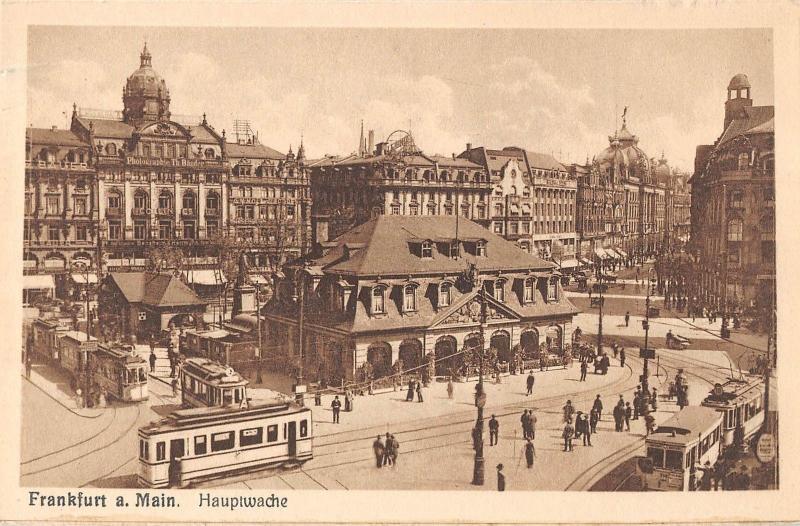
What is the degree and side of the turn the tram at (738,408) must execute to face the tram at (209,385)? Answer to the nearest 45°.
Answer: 0° — it already faces it

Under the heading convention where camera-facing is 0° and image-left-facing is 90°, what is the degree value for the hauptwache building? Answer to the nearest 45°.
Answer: approximately 315°

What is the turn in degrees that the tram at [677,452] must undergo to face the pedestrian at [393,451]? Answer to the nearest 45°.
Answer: approximately 45° to its right

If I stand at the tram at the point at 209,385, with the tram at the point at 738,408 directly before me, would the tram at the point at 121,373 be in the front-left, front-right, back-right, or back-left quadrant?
back-left

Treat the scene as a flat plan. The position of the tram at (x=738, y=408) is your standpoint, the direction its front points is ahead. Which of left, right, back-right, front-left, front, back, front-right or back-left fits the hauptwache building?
front-right

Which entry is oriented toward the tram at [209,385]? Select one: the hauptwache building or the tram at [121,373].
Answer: the tram at [121,373]

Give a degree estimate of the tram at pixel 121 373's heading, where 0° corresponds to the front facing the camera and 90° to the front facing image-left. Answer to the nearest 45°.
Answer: approximately 315°

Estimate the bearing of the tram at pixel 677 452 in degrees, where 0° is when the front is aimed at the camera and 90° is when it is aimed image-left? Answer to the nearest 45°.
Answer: approximately 45°

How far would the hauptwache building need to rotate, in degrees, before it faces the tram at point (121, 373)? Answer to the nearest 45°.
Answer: approximately 135° to its right
